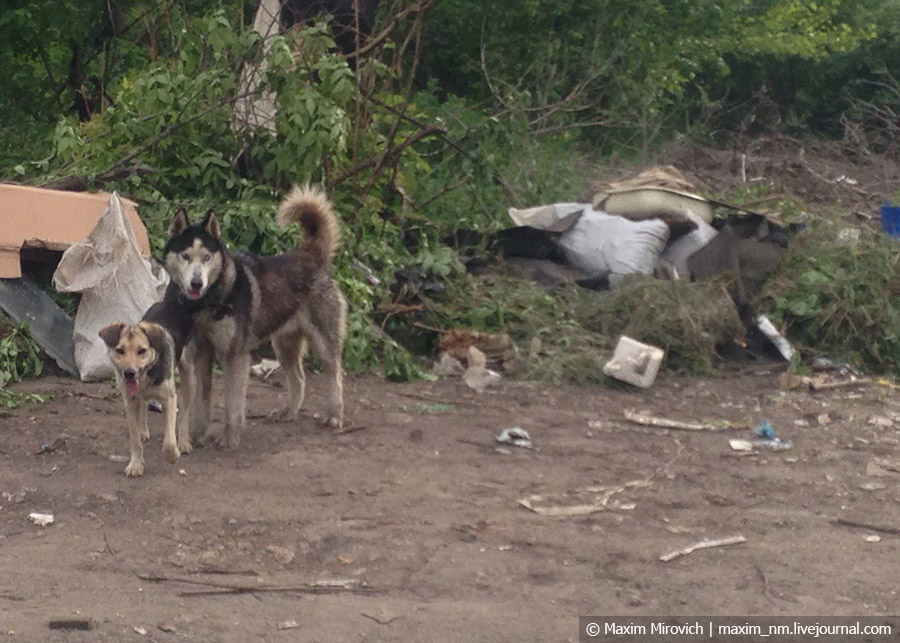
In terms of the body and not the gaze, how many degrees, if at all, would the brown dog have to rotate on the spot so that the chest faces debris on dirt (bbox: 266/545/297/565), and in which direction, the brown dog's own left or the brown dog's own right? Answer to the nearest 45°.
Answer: approximately 45° to the brown dog's own left

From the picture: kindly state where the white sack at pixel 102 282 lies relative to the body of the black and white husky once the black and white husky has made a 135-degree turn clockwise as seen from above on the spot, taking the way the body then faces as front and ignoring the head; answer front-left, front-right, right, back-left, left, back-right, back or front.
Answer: front-left

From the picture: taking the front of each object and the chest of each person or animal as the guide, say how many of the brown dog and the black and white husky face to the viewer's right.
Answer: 0

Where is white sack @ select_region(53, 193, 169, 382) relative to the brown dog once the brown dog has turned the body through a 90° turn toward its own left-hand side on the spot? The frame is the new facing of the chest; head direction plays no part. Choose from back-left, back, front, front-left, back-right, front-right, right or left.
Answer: back-left

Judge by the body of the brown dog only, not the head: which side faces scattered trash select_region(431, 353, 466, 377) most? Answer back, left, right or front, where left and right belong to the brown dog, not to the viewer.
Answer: back

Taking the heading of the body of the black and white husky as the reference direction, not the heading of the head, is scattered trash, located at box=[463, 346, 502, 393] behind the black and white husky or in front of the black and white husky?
behind

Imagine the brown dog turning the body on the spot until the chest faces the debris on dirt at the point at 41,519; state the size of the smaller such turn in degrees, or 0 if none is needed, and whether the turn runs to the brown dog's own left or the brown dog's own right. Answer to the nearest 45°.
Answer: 0° — it already faces it

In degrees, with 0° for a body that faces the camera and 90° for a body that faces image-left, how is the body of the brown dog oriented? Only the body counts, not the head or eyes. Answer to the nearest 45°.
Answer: approximately 45°

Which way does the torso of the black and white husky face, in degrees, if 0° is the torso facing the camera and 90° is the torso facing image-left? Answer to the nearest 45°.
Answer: approximately 45°

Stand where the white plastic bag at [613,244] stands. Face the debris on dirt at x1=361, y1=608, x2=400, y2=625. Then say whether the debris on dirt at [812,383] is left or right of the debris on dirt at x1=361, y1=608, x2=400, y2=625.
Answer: left

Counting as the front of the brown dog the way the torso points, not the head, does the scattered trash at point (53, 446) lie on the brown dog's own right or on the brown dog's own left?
on the brown dog's own right

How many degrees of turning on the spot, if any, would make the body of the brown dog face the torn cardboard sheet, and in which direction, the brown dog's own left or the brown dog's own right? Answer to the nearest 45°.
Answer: approximately 135° to the brown dog's own right

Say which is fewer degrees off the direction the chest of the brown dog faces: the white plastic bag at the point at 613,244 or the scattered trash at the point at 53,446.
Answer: the scattered trash

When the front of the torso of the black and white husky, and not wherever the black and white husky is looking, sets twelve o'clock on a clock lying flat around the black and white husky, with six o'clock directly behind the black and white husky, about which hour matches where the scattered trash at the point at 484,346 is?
The scattered trash is roughly at 6 o'clock from the black and white husky.
